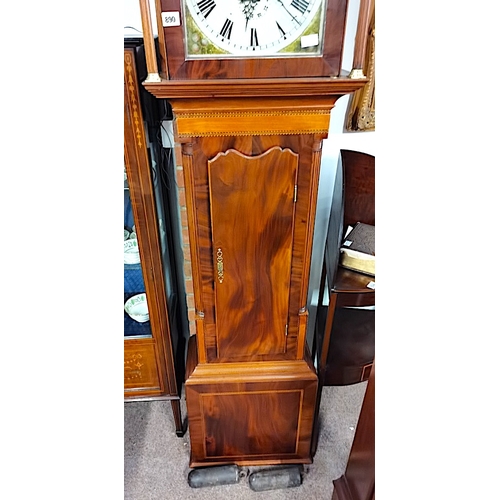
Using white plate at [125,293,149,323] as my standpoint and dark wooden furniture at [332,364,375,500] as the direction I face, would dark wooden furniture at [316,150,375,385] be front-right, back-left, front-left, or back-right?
front-left

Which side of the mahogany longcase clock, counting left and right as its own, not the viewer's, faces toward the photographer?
front
